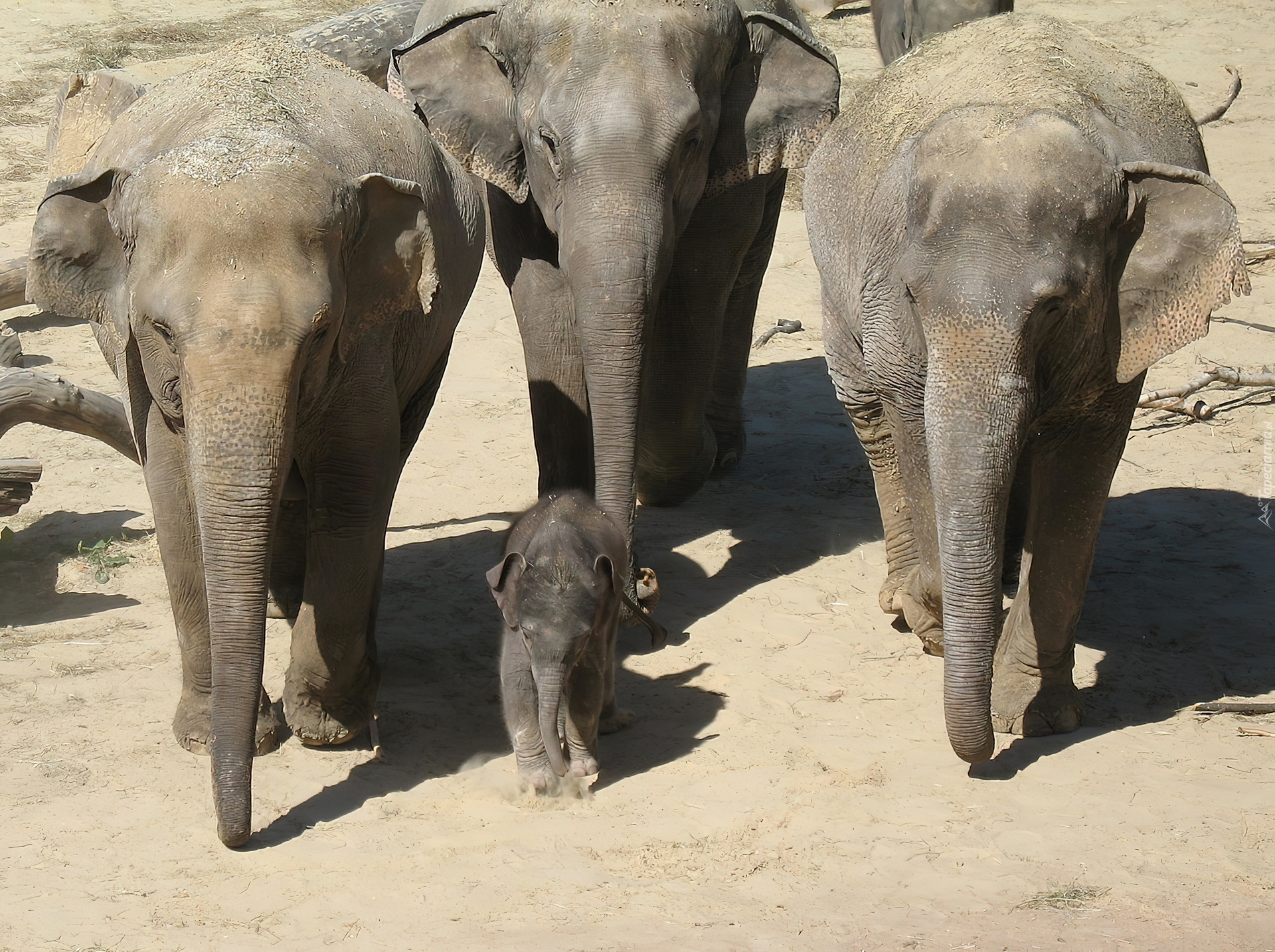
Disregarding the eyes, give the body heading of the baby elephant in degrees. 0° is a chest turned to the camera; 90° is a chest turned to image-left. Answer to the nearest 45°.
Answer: approximately 0°

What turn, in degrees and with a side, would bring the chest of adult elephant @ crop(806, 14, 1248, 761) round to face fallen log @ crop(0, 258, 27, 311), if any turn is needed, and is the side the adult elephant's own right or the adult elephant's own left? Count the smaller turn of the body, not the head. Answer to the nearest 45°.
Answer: approximately 135° to the adult elephant's own right

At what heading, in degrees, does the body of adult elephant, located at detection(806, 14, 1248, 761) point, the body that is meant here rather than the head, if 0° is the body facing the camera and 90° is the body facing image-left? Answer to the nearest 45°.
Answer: approximately 0°

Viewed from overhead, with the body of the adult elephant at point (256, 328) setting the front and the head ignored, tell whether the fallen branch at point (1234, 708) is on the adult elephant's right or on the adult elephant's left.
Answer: on the adult elephant's left
